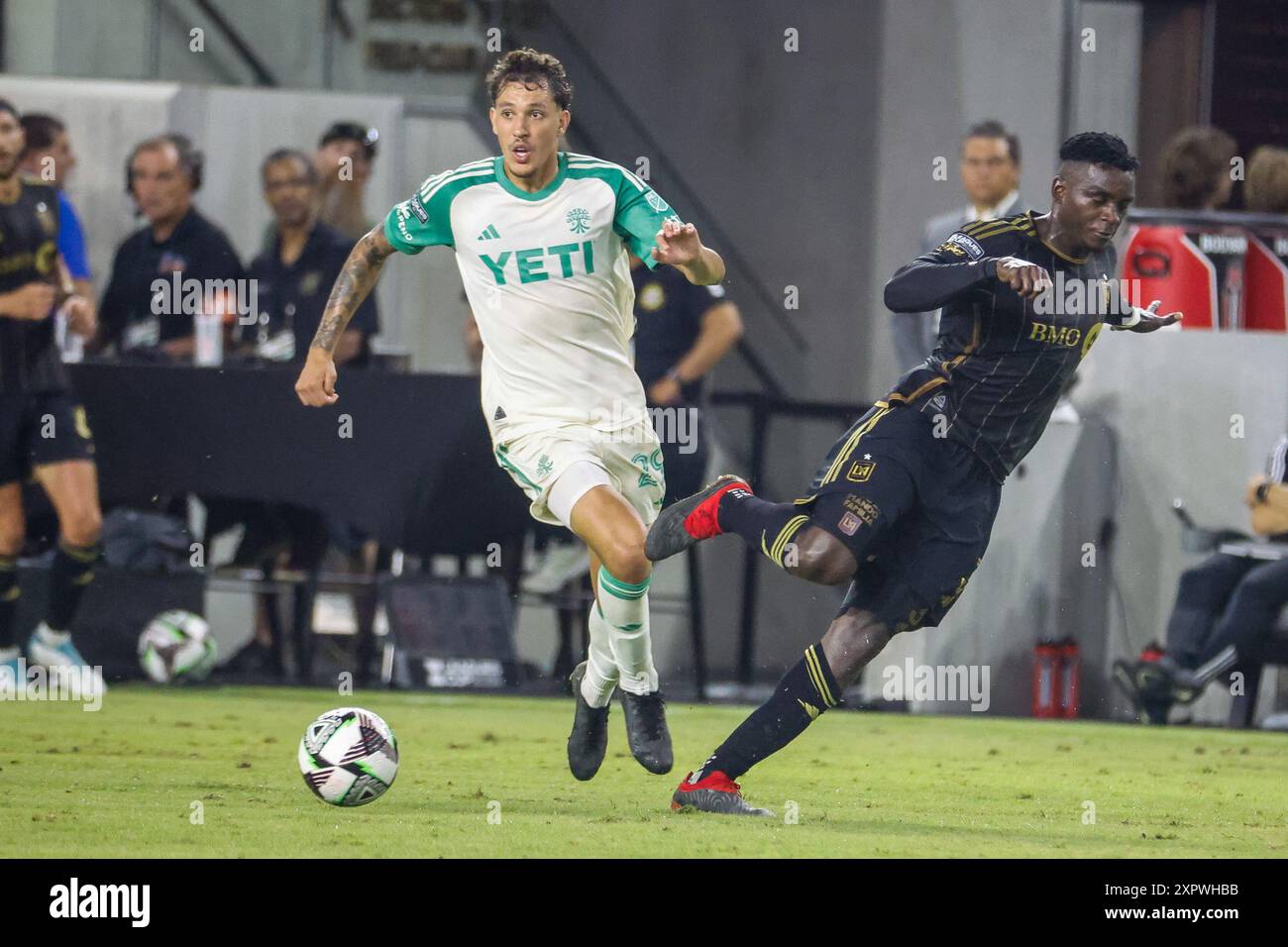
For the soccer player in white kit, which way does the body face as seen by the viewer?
toward the camera

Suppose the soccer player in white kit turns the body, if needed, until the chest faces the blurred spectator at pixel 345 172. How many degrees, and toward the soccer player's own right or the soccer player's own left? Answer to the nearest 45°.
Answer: approximately 180°

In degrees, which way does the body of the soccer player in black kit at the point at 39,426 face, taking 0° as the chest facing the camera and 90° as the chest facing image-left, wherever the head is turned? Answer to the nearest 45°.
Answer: approximately 315°

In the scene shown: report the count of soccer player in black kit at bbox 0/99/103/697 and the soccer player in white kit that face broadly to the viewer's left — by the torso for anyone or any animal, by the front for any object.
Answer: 0

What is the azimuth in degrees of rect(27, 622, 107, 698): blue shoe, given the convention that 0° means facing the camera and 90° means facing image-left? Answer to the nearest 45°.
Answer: approximately 315°

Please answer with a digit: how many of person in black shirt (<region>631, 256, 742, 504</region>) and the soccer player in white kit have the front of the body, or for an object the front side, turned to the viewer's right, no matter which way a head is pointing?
0

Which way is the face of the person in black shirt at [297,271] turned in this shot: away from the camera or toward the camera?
toward the camera

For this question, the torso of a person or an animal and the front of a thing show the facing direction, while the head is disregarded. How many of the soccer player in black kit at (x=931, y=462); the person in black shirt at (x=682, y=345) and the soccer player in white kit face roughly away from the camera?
0

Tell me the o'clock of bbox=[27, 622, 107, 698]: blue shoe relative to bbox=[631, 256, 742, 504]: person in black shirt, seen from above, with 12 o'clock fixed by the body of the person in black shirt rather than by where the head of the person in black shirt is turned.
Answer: The blue shoe is roughly at 1 o'clock from the person in black shirt.

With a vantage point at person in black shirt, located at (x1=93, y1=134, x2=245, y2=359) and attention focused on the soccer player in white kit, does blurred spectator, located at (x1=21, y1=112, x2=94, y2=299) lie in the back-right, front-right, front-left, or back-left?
back-right

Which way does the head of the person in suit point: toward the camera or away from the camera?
toward the camera
